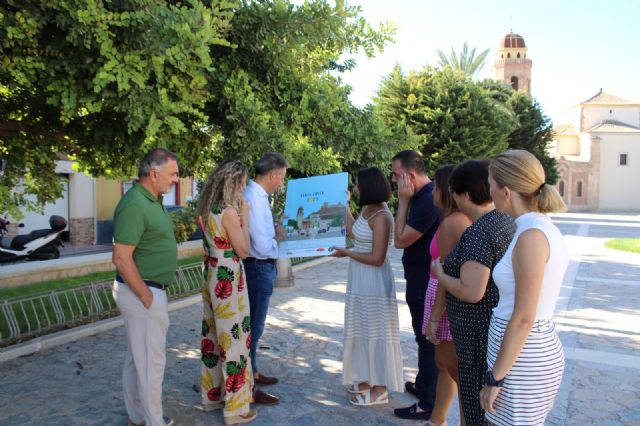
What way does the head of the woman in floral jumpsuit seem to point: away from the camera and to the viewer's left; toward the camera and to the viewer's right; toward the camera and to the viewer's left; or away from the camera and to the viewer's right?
away from the camera and to the viewer's right

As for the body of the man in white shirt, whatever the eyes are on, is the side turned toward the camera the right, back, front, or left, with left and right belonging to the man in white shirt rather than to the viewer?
right

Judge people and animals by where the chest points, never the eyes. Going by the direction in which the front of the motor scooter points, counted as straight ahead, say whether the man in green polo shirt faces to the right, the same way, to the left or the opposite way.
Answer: the opposite way

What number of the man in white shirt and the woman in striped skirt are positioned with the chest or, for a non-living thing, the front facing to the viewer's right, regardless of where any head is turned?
1

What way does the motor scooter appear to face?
to the viewer's left

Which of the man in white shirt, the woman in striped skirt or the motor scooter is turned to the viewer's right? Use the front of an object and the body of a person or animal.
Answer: the man in white shirt

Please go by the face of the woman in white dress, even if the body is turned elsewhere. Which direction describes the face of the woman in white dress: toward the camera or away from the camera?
away from the camera

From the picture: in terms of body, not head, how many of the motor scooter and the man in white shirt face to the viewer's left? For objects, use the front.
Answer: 1

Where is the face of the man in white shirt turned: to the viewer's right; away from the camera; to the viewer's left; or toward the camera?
to the viewer's right

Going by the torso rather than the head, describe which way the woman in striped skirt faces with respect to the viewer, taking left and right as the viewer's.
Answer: facing away from the viewer and to the left of the viewer

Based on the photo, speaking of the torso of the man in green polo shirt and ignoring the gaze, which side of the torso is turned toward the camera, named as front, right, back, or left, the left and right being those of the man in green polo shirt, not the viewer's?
right

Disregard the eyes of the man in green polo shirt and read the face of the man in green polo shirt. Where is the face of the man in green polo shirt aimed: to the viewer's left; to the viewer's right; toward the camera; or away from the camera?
to the viewer's right

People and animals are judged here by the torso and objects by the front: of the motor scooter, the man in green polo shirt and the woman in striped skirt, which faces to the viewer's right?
the man in green polo shirt
